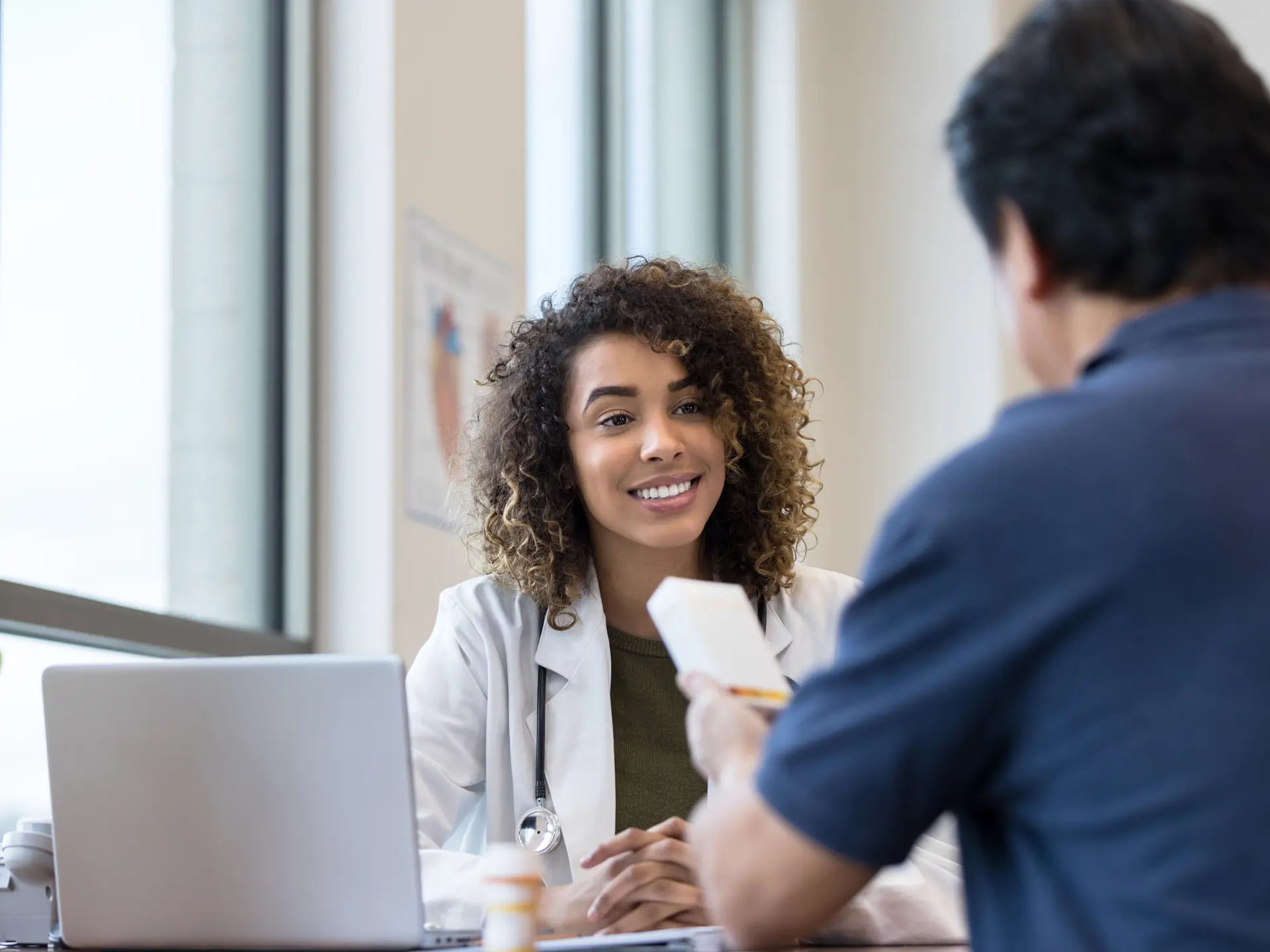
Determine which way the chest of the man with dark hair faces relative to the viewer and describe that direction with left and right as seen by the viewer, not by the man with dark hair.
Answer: facing away from the viewer and to the left of the viewer

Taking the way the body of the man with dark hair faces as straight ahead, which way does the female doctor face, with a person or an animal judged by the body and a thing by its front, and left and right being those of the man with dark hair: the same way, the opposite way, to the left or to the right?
the opposite way

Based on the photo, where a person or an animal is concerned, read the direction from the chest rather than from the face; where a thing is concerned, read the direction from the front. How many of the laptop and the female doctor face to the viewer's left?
0

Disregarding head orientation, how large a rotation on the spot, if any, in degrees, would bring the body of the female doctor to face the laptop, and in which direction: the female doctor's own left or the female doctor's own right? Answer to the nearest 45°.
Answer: approximately 45° to the female doctor's own right

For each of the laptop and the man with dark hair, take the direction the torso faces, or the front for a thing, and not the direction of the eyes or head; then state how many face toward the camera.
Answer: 0

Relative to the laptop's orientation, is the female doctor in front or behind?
in front

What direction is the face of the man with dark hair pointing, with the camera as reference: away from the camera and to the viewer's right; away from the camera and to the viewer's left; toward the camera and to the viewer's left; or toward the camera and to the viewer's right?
away from the camera and to the viewer's left

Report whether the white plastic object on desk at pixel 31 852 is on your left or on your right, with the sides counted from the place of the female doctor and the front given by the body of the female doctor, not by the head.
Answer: on your right

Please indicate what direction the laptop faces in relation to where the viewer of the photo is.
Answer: facing away from the viewer and to the right of the viewer

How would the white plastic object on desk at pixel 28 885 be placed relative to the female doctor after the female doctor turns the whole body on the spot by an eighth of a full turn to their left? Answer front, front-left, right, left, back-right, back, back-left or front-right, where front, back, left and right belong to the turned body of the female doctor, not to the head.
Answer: back-right

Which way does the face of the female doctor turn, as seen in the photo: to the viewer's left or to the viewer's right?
to the viewer's right
